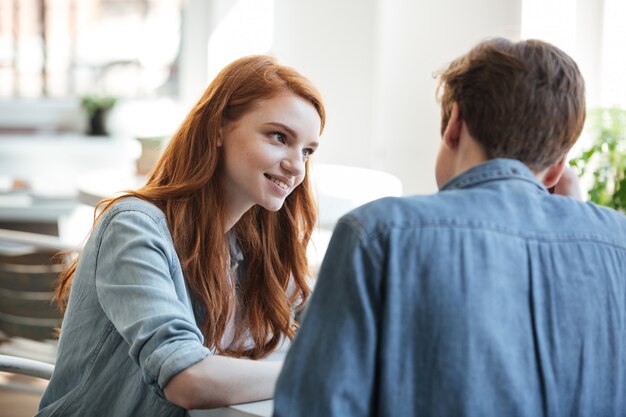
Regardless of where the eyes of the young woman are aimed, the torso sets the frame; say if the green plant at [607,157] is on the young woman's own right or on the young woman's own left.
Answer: on the young woman's own left

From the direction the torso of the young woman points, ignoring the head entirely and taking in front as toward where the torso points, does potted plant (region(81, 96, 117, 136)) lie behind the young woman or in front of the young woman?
behind

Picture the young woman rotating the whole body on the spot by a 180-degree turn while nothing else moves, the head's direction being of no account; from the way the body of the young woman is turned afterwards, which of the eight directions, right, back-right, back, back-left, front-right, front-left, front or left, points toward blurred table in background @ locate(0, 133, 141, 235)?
front-right

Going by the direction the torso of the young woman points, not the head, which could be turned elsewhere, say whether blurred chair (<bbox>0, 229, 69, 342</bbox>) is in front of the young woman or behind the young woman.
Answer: behind

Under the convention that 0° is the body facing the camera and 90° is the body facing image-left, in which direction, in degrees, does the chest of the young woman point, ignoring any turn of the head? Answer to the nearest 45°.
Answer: approximately 315°
